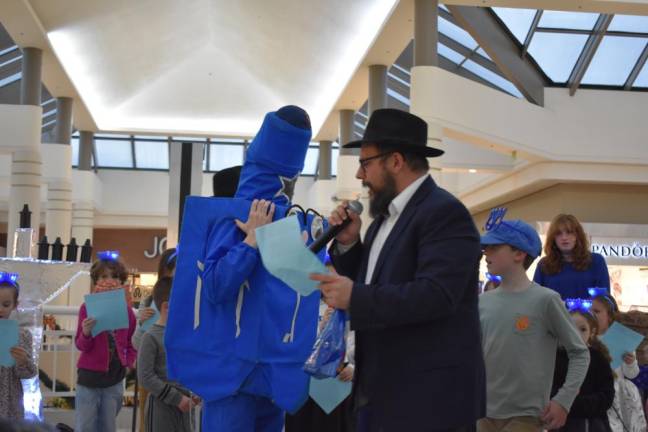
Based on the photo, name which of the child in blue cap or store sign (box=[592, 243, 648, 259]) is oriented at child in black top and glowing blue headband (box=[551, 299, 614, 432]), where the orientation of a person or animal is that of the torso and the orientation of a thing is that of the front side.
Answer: the store sign

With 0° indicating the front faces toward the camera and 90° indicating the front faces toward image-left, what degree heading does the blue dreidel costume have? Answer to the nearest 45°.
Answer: approximately 315°

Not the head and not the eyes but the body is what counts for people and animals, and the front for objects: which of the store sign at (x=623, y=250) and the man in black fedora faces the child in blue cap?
the store sign

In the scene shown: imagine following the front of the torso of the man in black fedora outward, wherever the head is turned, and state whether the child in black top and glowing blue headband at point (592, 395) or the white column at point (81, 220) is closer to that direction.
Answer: the white column

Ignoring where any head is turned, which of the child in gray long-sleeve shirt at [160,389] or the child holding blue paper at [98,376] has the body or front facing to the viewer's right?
the child in gray long-sleeve shirt at [160,389]

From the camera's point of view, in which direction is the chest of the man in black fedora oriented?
to the viewer's left

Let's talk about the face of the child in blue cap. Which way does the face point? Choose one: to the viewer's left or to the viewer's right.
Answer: to the viewer's left

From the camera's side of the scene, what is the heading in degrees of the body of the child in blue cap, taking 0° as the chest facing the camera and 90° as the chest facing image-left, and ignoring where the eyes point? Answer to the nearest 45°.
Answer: approximately 45°

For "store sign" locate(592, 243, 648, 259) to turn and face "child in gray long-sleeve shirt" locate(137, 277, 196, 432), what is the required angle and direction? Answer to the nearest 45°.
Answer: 0° — it already faces them

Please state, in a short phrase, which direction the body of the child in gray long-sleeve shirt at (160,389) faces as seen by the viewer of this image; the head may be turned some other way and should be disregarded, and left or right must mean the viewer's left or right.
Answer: facing to the right of the viewer
